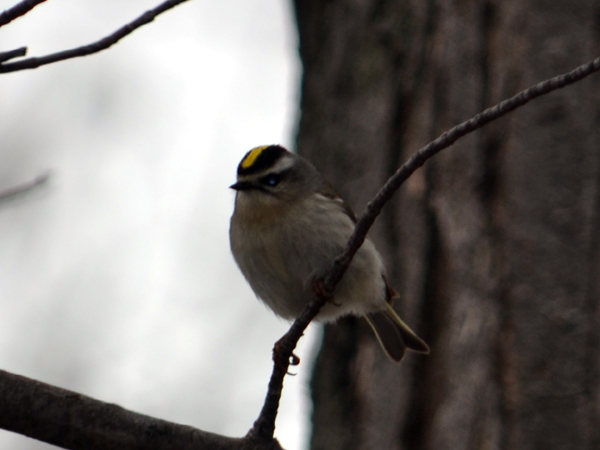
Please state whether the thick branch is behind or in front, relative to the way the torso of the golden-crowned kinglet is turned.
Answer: in front

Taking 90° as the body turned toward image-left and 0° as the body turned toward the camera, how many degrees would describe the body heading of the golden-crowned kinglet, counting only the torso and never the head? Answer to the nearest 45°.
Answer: approximately 45°

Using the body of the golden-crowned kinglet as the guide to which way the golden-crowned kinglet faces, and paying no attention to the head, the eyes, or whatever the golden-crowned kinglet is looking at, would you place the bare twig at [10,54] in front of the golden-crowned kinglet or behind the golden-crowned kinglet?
in front
